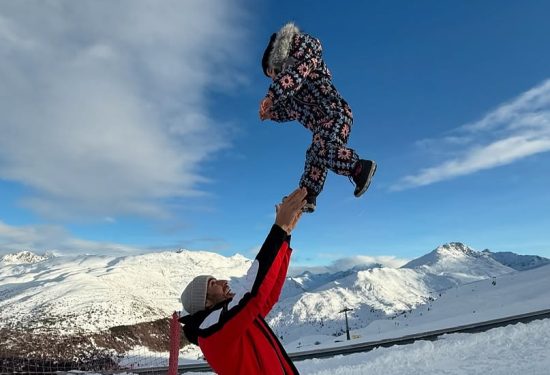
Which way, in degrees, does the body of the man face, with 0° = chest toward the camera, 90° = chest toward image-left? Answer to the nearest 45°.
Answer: approximately 270°

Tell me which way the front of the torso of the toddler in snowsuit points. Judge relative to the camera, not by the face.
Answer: to the viewer's left

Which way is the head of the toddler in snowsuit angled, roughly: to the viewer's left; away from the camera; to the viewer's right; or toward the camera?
to the viewer's left
